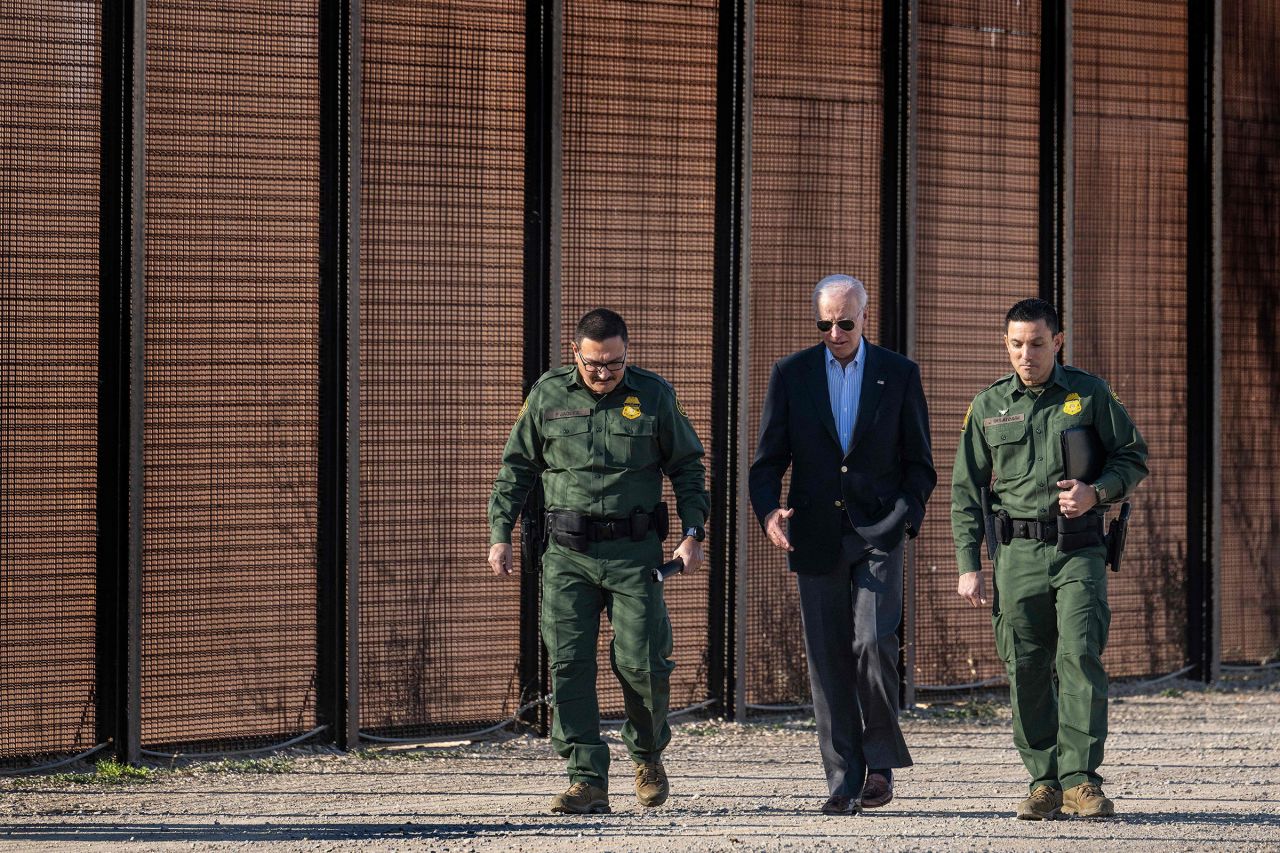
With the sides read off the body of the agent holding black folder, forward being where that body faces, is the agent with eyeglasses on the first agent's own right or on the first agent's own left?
on the first agent's own right

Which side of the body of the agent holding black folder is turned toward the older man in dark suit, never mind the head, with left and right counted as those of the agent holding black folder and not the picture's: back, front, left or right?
right

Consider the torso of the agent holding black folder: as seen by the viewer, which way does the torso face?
toward the camera

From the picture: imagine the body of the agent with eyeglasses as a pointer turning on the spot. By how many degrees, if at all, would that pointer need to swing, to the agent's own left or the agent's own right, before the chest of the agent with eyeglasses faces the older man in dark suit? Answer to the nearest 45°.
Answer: approximately 90° to the agent's own left

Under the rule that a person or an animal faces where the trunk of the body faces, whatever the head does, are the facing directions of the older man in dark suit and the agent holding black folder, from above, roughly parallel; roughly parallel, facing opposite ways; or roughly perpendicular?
roughly parallel

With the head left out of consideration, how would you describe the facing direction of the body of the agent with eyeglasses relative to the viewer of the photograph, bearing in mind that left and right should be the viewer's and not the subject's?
facing the viewer

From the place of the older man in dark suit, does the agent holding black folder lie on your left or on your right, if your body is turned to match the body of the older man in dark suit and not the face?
on your left

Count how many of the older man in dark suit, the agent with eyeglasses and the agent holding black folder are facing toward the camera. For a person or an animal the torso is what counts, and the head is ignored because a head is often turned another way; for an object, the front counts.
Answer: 3

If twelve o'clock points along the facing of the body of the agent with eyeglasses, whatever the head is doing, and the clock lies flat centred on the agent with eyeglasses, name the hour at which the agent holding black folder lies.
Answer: The agent holding black folder is roughly at 9 o'clock from the agent with eyeglasses.
